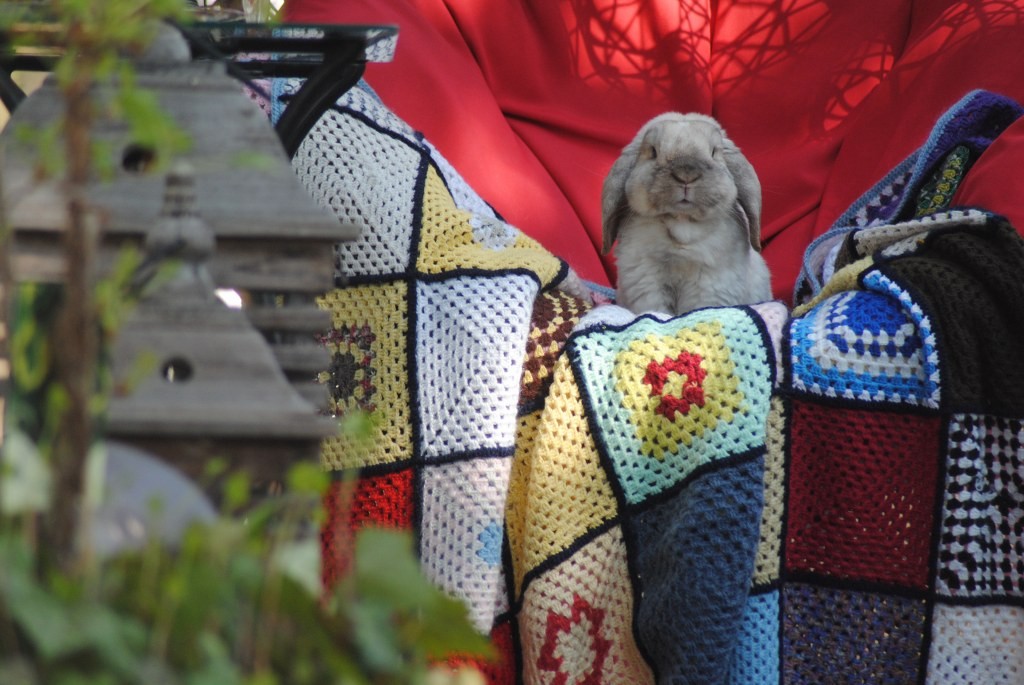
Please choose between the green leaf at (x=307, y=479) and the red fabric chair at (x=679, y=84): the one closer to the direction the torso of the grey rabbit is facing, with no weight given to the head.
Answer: the green leaf

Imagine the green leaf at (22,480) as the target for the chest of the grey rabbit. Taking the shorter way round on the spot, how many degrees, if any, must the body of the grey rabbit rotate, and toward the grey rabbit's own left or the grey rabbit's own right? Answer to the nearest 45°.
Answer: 0° — it already faces it

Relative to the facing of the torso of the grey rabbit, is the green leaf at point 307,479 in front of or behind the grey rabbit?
in front

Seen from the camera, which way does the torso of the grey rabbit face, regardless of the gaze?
toward the camera
